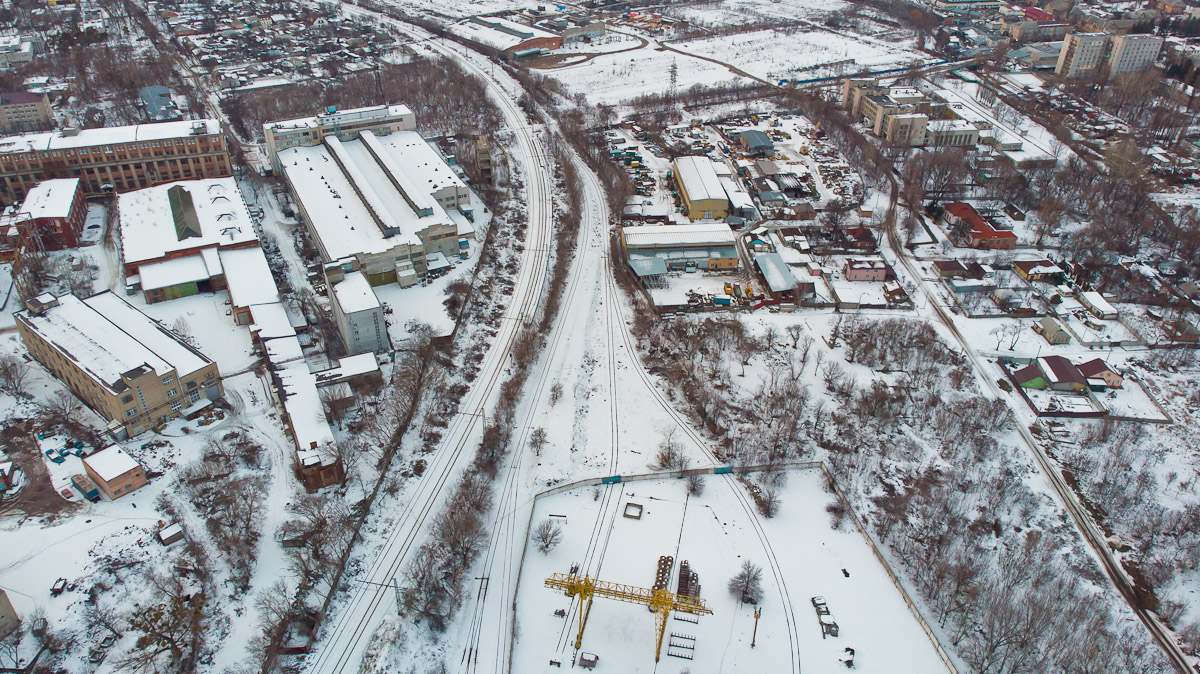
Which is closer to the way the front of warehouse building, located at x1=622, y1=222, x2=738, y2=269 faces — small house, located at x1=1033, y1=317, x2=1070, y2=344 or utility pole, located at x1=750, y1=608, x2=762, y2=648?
the utility pole

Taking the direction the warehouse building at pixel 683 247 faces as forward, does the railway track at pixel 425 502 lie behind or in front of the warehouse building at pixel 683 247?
in front

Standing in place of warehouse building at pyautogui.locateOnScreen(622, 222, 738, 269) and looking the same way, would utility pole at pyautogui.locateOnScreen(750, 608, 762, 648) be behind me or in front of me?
in front

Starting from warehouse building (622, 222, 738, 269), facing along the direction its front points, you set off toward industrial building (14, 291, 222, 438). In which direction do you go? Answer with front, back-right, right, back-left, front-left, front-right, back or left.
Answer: front-right

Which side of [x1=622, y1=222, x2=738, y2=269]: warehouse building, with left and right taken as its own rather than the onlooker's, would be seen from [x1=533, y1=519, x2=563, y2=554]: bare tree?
front

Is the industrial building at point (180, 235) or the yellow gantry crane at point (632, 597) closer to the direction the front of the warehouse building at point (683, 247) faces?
the yellow gantry crane

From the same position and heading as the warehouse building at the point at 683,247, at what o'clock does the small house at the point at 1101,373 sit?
The small house is roughly at 10 o'clock from the warehouse building.

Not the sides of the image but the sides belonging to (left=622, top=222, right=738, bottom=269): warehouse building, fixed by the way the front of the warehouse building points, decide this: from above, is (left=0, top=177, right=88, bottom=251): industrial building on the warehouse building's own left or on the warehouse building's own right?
on the warehouse building's own right

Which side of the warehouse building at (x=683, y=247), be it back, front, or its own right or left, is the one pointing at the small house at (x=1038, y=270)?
left

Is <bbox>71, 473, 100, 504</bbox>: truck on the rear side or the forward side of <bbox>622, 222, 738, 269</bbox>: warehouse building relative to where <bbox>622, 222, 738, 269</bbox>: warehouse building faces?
on the forward side

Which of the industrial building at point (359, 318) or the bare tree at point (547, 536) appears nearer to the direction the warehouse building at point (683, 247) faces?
the bare tree

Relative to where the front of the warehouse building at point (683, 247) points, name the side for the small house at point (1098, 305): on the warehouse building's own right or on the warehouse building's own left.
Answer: on the warehouse building's own left

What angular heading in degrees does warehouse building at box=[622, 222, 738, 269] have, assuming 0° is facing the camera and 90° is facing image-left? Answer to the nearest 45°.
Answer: approximately 0°

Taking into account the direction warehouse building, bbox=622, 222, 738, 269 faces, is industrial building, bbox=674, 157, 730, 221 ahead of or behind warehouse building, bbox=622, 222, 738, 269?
behind

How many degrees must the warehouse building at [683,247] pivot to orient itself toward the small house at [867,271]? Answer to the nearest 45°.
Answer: approximately 90° to its left
